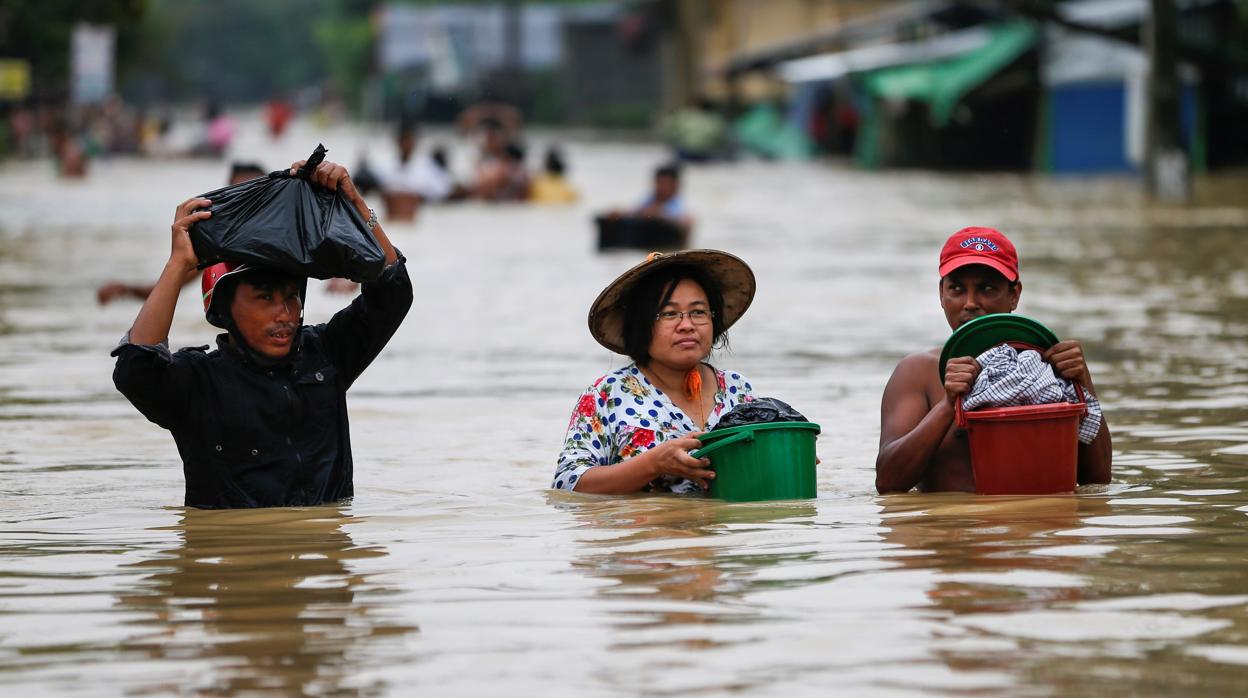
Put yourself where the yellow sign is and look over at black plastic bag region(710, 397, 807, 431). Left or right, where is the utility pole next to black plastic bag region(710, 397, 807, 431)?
left

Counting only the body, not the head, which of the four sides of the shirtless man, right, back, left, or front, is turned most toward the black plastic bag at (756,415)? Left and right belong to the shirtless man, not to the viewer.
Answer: right

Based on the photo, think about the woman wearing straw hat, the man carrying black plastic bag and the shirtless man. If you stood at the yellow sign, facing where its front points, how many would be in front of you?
3

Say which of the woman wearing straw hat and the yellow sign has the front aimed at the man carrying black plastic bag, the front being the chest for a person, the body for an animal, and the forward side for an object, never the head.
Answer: the yellow sign

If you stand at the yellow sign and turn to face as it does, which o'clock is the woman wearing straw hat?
The woman wearing straw hat is roughly at 12 o'clock from the yellow sign.

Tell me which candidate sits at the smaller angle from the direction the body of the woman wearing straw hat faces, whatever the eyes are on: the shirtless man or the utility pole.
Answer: the shirtless man

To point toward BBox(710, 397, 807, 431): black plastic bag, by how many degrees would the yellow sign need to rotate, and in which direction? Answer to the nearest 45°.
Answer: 0° — it already faces it

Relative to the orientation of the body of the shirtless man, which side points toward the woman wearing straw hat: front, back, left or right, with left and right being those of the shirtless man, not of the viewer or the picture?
right

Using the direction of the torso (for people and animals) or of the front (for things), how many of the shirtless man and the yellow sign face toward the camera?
2
